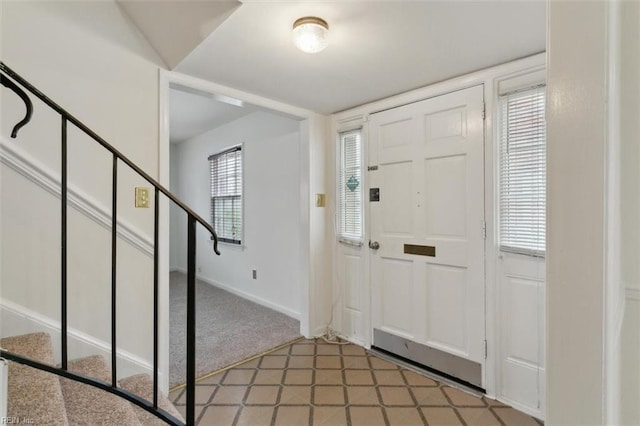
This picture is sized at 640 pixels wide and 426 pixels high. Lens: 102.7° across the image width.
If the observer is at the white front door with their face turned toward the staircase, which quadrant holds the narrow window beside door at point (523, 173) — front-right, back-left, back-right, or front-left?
back-left

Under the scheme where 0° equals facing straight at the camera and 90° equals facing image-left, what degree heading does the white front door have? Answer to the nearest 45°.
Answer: approximately 45°

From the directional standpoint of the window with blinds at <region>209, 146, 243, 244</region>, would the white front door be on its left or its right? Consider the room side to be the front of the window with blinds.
on its left

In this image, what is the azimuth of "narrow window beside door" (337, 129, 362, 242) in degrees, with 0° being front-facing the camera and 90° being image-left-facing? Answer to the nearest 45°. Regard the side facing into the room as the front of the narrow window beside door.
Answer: approximately 45°

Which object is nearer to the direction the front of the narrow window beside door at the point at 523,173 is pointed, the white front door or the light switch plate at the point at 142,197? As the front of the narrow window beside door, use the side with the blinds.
the light switch plate

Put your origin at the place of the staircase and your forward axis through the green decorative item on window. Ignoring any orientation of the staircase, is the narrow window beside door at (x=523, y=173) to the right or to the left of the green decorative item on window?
right

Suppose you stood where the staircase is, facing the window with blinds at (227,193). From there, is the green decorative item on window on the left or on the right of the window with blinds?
right

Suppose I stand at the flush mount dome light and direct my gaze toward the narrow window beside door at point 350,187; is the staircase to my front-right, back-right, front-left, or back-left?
back-left

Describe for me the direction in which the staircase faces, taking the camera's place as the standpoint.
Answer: facing away from the viewer and to the right of the viewer

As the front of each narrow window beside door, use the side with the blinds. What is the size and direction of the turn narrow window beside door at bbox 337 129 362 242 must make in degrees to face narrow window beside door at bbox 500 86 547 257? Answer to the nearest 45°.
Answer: approximately 90° to its left
